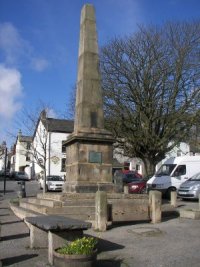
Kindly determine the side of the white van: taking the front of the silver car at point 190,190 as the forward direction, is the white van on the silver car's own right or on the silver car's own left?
on the silver car's own right

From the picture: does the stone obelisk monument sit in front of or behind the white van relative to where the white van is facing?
in front

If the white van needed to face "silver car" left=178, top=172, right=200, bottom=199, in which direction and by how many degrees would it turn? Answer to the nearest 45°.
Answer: approximately 45° to its left

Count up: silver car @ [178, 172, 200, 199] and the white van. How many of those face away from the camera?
0

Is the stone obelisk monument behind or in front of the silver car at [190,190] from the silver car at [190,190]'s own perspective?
in front

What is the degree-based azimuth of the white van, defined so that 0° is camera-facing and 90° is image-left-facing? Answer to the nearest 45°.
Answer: approximately 45°
